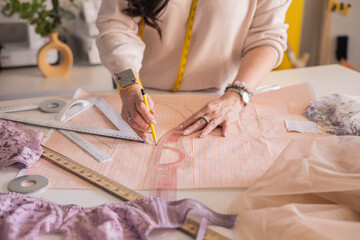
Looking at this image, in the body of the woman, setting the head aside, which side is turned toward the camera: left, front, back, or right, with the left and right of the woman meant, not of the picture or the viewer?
front

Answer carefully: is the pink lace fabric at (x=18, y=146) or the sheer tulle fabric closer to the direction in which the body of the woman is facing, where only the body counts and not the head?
the sheer tulle fabric

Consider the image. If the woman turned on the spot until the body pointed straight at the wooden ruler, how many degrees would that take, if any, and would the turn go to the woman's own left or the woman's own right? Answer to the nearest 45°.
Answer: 0° — they already face it

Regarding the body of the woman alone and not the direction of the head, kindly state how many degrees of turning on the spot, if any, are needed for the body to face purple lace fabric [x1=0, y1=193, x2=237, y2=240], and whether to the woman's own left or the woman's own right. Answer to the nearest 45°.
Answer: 0° — they already face it

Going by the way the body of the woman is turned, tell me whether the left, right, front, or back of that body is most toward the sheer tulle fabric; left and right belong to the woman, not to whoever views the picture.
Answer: front

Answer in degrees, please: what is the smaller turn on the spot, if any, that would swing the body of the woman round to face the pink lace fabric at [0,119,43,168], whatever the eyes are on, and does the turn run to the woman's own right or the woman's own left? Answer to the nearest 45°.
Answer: approximately 45° to the woman's own right
